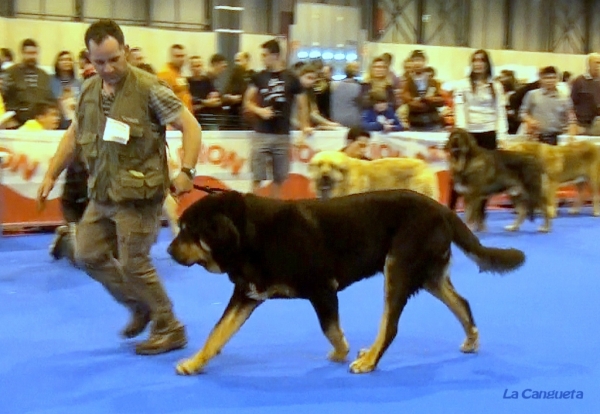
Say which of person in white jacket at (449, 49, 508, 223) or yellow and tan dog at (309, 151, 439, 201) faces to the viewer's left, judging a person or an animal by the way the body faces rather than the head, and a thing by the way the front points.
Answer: the yellow and tan dog

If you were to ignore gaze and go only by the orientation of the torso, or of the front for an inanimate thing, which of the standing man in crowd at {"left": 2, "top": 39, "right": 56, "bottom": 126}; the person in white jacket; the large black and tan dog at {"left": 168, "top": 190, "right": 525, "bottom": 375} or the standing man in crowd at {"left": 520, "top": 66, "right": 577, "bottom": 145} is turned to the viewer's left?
the large black and tan dog

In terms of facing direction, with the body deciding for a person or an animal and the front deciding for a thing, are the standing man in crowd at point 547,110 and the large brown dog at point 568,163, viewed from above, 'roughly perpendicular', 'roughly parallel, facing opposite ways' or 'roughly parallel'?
roughly perpendicular

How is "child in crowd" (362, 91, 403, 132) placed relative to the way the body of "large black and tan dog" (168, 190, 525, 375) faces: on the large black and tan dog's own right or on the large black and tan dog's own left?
on the large black and tan dog's own right

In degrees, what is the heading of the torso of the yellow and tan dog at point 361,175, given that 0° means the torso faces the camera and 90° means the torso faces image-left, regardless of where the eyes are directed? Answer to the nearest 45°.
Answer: approximately 90°

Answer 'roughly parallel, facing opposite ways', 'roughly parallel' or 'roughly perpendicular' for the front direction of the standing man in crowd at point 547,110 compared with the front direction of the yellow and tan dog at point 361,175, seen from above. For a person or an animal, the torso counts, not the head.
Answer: roughly perpendicular

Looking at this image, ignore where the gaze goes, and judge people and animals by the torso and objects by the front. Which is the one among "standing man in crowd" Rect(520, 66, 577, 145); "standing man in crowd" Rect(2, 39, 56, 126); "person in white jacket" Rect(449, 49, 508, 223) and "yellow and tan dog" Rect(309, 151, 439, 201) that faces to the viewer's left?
the yellow and tan dog

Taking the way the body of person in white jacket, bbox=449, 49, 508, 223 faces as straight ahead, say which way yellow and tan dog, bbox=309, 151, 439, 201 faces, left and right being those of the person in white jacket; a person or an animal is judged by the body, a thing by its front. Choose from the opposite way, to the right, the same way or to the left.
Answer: to the right

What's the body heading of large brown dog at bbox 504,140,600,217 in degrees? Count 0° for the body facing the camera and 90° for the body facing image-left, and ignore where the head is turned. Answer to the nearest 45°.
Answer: approximately 90°
